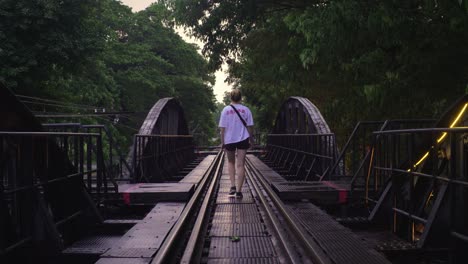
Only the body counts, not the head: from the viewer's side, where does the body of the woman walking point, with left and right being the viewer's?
facing away from the viewer
